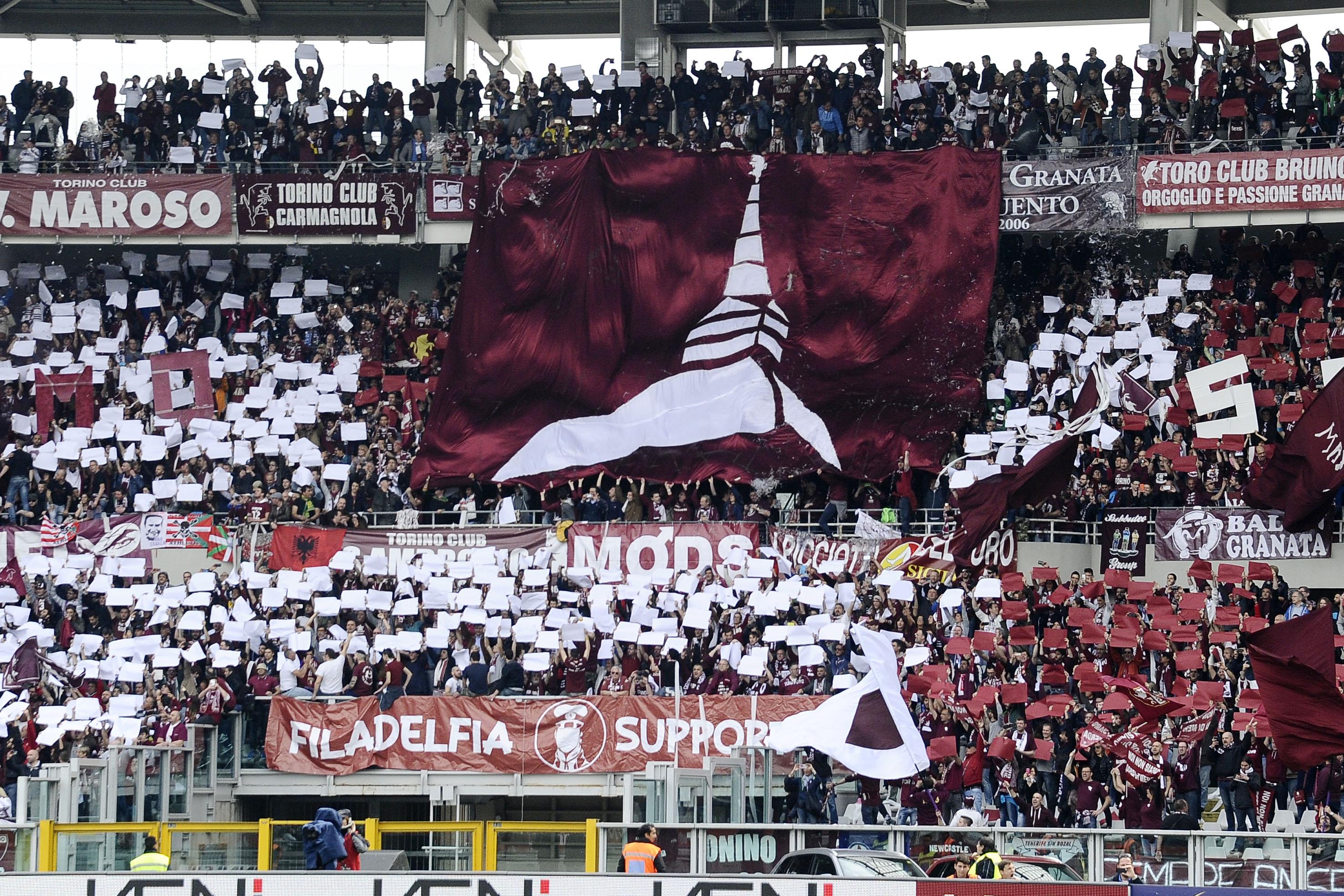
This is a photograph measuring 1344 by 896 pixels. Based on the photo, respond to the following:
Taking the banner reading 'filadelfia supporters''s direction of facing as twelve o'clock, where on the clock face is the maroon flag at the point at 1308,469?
The maroon flag is roughly at 9 o'clock from the banner reading 'filadelfia supporters'.

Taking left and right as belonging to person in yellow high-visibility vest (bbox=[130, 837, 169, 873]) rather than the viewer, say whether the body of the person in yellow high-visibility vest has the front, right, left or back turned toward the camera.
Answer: back

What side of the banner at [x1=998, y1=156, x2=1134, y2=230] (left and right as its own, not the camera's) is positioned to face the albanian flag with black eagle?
right

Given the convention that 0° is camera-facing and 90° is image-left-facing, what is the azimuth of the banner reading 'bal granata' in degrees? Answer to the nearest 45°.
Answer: approximately 0°

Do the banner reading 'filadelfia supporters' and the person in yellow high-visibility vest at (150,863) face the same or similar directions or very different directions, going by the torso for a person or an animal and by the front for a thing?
very different directions

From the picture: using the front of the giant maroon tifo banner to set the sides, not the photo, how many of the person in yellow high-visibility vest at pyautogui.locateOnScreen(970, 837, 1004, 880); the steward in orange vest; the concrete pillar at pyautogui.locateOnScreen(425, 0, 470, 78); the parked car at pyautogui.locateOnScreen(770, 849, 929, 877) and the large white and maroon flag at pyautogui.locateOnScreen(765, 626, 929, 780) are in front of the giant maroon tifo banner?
4

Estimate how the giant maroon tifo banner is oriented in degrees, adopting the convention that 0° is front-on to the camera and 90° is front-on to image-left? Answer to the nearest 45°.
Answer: approximately 0°

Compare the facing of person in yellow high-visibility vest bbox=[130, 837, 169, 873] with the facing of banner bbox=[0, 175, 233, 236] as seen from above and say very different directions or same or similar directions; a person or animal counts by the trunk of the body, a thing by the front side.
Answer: very different directions

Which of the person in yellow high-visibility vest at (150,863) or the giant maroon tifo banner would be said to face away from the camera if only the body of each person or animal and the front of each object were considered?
the person in yellow high-visibility vest
